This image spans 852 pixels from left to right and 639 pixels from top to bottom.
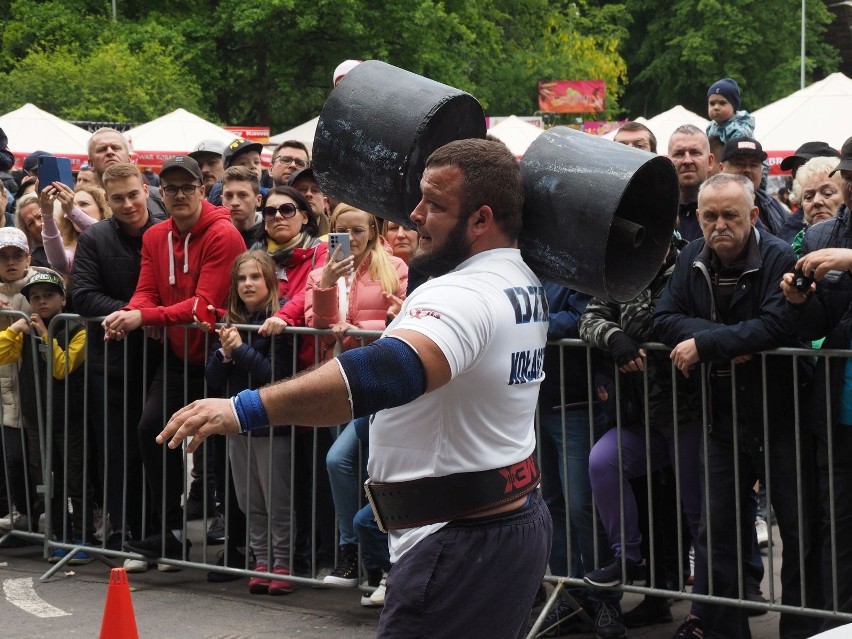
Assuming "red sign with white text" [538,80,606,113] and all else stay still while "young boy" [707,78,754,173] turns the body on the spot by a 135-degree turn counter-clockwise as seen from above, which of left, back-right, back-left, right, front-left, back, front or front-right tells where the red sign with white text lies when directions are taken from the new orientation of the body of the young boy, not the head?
left

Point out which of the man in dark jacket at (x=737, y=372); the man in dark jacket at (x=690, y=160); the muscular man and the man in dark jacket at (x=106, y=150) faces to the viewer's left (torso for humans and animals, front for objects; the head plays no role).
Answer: the muscular man

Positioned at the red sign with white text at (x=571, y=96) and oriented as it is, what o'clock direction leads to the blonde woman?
The blonde woman is roughly at 12 o'clock from the red sign with white text.

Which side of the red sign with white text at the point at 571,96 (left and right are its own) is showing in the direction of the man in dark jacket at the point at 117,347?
front

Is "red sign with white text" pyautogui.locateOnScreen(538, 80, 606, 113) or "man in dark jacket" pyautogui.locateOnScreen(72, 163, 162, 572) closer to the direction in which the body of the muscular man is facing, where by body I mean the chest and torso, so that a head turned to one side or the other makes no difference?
the man in dark jacket

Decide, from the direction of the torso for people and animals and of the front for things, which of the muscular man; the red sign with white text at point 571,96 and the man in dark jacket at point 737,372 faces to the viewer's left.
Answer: the muscular man

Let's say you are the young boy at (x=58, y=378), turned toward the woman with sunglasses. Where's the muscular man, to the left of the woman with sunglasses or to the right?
right

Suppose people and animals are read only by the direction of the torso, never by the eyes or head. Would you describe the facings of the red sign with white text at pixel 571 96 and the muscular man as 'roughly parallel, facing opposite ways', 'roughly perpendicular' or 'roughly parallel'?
roughly perpendicular

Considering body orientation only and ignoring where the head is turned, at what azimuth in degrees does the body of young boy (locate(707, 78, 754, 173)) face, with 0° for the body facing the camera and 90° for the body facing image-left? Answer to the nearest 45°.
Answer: approximately 45°

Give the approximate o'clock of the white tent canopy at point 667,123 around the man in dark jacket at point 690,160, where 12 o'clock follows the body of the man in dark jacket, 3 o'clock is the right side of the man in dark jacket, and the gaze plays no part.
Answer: The white tent canopy is roughly at 6 o'clock from the man in dark jacket.

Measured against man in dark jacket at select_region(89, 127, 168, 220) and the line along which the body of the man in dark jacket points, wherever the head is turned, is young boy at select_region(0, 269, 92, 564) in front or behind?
in front

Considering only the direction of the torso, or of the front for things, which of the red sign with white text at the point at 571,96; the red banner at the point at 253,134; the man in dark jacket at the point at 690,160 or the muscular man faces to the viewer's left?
the muscular man

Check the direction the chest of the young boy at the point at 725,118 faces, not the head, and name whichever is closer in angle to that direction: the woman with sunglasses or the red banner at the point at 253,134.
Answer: the woman with sunglasses

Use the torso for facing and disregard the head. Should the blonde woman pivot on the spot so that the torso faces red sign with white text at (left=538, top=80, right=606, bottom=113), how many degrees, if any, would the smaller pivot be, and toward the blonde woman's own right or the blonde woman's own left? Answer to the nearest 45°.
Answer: approximately 180°

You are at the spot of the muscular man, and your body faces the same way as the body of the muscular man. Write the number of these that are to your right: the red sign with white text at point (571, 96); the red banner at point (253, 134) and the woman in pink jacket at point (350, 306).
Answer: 3

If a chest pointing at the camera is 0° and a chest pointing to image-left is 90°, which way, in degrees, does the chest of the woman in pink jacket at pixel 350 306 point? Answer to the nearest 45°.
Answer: approximately 45°

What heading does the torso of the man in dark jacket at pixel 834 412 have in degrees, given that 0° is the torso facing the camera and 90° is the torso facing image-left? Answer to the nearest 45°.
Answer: approximately 45°
